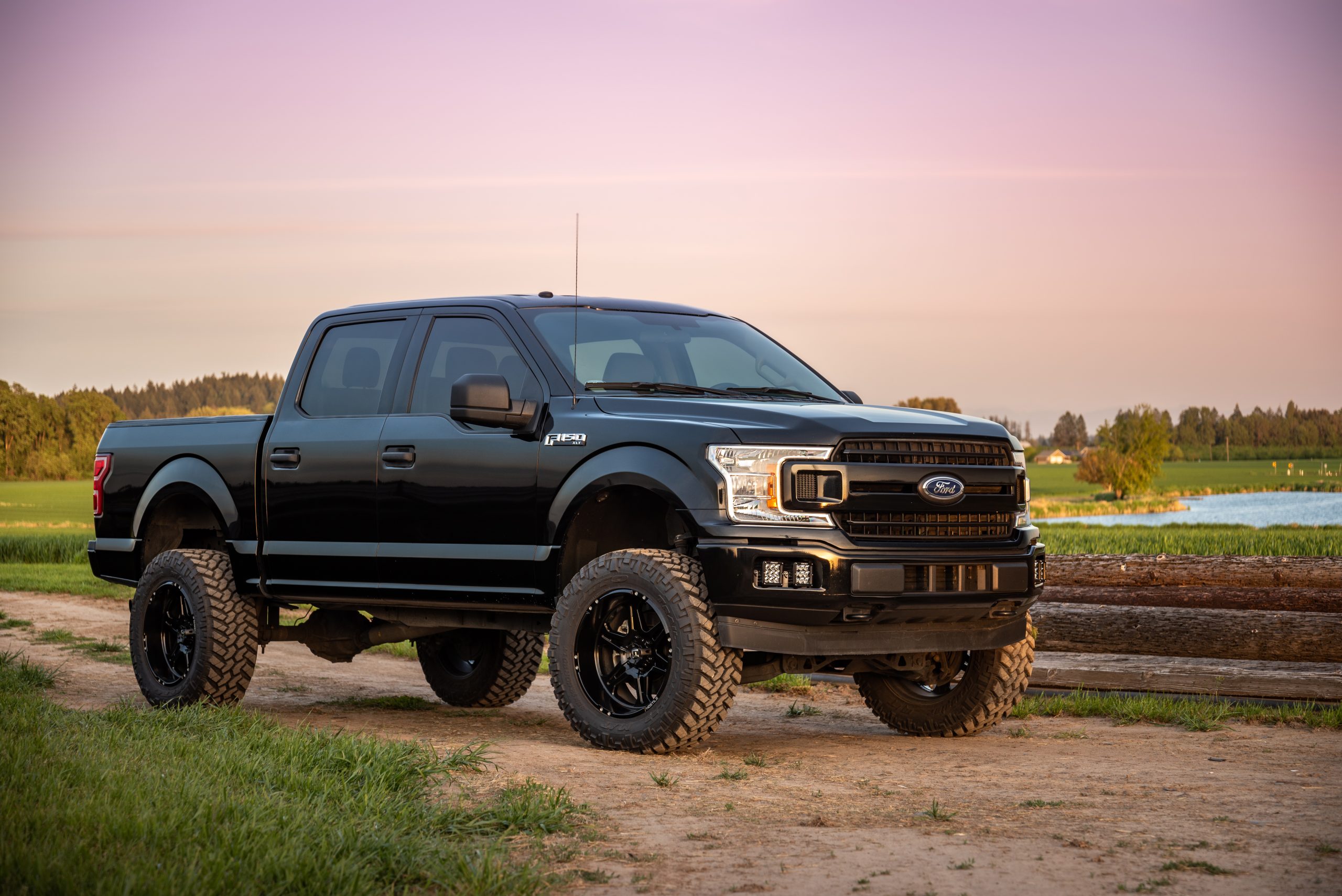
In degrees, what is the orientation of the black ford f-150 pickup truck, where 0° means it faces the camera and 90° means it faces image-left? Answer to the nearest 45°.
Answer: approximately 315°
